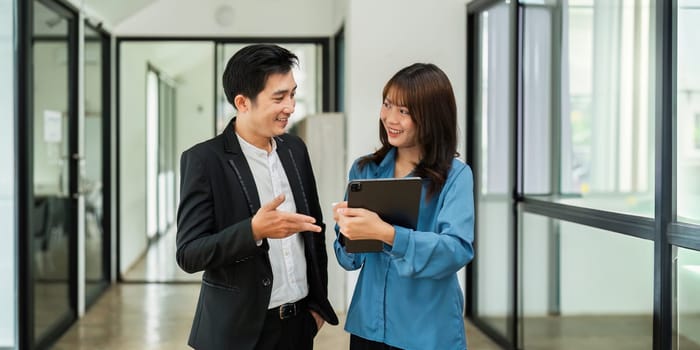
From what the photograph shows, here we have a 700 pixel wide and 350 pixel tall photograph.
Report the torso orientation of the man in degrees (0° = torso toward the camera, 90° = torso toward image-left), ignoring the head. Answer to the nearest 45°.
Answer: approximately 315°

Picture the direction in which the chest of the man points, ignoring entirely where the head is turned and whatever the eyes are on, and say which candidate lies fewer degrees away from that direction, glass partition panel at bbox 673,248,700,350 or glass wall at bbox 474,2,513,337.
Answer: the glass partition panel

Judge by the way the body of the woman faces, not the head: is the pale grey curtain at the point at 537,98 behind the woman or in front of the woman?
behind

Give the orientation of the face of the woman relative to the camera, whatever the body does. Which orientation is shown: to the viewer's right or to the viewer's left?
to the viewer's left

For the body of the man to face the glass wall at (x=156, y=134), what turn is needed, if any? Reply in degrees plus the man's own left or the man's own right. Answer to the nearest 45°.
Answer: approximately 135° to the man's own left

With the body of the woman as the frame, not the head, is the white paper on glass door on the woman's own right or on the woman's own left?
on the woman's own right

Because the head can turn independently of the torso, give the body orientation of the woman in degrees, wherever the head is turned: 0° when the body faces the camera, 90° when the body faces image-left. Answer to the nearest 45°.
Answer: approximately 45°

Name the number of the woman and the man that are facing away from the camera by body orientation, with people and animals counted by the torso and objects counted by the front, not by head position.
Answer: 0

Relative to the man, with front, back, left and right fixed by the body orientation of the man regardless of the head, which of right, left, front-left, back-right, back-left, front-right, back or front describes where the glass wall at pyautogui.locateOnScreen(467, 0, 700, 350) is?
left

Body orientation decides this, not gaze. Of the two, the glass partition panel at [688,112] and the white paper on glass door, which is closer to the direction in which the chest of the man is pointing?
the glass partition panel

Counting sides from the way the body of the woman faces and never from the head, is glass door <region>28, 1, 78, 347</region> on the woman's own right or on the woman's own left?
on the woman's own right

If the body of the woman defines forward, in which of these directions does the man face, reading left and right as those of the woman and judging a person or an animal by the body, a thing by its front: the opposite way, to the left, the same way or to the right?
to the left
